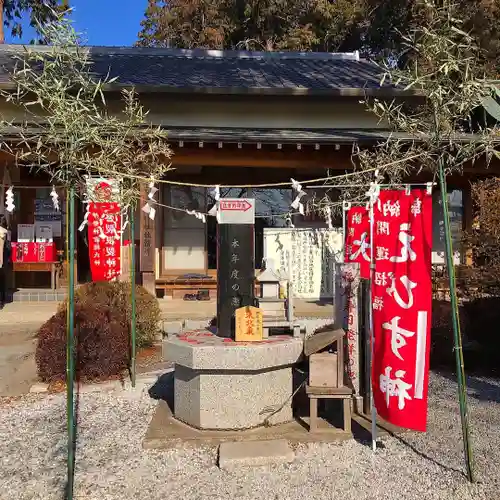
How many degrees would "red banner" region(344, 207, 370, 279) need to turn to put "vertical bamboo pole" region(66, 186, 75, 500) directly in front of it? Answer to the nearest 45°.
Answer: approximately 45° to its right

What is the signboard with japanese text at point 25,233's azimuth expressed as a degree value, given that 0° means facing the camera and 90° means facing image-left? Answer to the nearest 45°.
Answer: approximately 0°

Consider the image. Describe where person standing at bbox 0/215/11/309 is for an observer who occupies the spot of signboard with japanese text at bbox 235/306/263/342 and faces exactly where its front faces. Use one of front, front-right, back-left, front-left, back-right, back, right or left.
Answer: back-right

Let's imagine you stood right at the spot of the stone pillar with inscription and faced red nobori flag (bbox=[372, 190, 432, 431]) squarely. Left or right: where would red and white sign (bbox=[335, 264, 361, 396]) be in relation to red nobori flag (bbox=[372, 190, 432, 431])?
left

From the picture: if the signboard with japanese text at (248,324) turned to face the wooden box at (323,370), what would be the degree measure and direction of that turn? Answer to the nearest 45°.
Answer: approximately 90° to its left

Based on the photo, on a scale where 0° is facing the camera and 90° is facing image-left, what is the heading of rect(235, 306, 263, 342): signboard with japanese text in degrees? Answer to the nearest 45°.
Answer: approximately 0°
